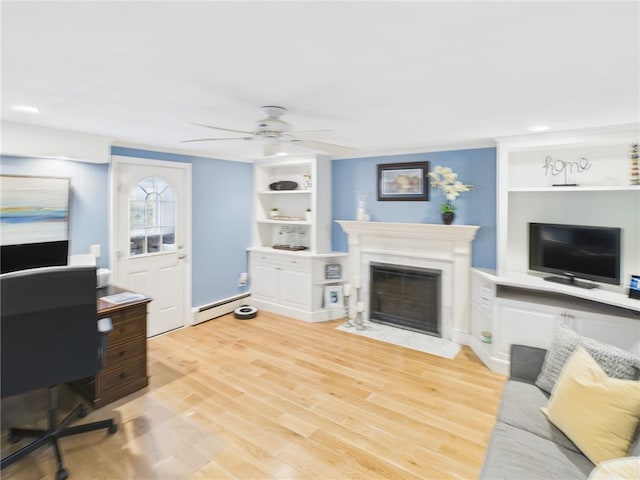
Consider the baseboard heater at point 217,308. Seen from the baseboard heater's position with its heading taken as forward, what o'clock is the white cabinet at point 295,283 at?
The white cabinet is roughly at 11 o'clock from the baseboard heater.

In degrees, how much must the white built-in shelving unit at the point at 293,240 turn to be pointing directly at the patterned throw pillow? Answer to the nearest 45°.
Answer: approximately 90° to its left

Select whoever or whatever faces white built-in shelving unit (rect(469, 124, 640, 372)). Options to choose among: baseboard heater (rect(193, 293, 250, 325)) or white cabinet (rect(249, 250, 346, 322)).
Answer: the baseboard heater

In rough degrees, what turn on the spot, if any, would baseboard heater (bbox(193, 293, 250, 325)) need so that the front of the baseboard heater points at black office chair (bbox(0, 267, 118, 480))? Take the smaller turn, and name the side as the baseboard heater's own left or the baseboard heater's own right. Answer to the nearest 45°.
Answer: approximately 45° to the baseboard heater's own right

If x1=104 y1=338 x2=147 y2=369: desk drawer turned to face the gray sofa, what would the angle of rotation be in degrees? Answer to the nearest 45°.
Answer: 0° — it already faces it

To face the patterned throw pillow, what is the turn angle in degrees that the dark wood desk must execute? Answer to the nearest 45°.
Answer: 0° — it already faces it

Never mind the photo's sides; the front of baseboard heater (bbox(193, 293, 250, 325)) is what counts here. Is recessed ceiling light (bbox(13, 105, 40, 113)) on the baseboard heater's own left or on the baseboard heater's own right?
on the baseboard heater's own right
